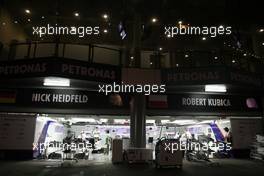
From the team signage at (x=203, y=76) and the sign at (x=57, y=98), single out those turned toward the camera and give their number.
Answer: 2

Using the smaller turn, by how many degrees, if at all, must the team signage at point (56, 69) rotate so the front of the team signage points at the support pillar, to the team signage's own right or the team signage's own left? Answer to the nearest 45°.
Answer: approximately 90° to the team signage's own left

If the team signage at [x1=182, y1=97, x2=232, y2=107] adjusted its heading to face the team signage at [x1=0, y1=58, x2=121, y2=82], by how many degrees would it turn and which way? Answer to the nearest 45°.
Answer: approximately 45° to its right

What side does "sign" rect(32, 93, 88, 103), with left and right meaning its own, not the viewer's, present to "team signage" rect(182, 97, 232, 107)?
left

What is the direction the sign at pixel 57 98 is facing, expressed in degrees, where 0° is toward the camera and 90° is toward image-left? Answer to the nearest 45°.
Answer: approximately 0°

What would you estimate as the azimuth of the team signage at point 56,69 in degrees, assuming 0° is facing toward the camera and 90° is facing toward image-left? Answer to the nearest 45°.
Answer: approximately 0°

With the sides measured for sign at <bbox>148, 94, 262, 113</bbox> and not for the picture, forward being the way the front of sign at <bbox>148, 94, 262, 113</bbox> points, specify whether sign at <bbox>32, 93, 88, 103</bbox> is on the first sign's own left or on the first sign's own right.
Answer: on the first sign's own right

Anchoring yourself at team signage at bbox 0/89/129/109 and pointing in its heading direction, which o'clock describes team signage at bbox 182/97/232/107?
team signage at bbox 182/97/232/107 is roughly at 9 o'clock from team signage at bbox 0/89/129/109.
